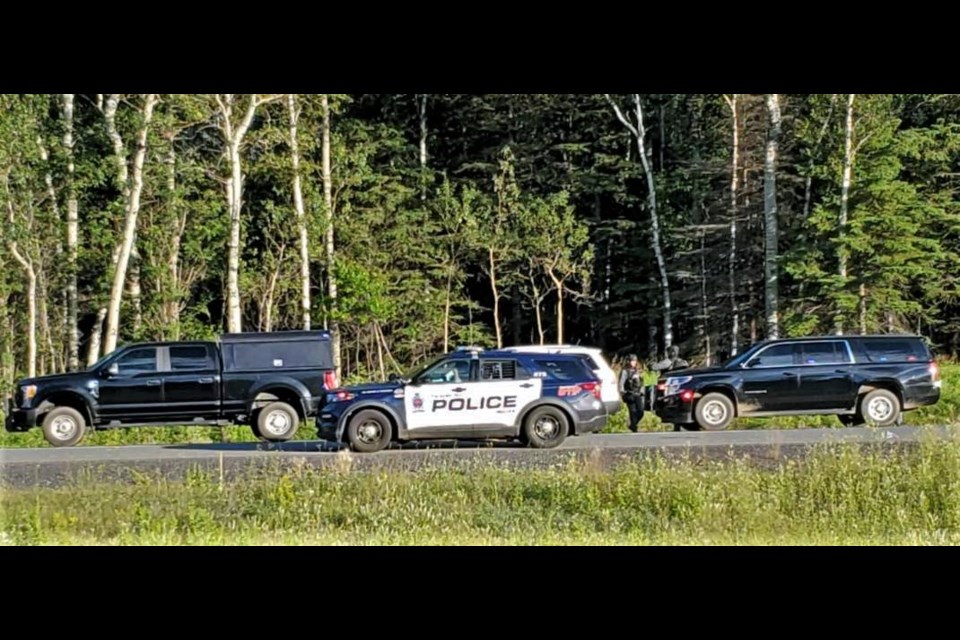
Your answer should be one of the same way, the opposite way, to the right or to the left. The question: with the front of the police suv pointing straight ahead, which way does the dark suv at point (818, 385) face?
the same way

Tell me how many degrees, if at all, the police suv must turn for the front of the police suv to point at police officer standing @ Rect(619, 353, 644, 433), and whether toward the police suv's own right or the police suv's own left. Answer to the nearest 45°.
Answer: approximately 135° to the police suv's own right

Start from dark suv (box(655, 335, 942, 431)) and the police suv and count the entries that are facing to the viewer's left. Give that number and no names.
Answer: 2

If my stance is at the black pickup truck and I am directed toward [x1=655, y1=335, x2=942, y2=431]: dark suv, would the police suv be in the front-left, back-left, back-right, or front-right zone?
front-right

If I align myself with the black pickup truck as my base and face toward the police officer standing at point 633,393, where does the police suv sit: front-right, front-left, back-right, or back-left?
front-right

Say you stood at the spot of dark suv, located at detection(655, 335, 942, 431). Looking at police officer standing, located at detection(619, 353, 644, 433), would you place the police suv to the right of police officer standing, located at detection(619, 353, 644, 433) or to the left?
left

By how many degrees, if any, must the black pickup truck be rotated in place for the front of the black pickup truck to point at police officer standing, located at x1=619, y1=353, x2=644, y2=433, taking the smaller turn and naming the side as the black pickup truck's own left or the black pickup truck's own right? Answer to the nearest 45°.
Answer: approximately 180°

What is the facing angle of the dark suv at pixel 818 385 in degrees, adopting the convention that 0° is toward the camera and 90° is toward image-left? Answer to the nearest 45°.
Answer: approximately 90°

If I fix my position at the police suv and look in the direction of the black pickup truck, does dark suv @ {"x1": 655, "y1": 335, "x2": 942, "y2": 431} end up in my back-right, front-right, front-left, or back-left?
back-right

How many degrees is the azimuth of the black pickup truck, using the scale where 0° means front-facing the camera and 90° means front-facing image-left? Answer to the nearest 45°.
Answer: approximately 90°

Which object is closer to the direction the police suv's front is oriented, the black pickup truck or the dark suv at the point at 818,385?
the black pickup truck

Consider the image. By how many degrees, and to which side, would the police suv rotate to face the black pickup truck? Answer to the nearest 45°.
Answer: approximately 45° to its right

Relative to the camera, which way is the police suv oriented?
to the viewer's left

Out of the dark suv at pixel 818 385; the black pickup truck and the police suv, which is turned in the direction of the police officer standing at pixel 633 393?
the dark suv

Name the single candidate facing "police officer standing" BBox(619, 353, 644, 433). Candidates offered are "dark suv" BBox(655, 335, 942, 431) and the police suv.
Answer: the dark suv

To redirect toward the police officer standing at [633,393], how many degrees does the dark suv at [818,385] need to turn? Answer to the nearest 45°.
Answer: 0° — it already faces them

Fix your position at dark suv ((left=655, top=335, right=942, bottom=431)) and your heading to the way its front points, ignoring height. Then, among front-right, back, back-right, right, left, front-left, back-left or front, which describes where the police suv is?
front-left
